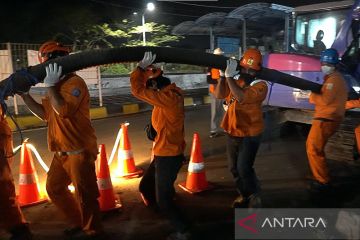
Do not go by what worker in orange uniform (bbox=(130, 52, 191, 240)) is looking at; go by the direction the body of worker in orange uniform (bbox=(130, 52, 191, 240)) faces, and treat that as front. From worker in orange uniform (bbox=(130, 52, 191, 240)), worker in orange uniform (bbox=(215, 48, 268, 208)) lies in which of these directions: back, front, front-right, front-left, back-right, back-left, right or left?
back-right

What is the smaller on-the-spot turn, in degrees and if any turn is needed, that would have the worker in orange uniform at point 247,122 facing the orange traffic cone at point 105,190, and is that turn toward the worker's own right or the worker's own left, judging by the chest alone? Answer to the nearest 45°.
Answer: approximately 45° to the worker's own right
